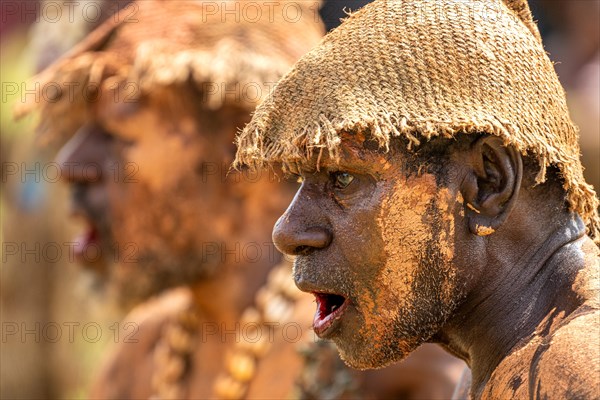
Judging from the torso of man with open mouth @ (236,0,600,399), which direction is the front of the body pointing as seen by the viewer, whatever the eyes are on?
to the viewer's left

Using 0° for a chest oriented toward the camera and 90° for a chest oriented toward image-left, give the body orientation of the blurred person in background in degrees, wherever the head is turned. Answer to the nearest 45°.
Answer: approximately 90°

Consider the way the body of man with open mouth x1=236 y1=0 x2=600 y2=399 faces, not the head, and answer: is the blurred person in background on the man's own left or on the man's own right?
on the man's own right

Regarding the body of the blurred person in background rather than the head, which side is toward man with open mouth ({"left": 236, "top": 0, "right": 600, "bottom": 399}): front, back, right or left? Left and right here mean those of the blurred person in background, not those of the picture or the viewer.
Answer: left

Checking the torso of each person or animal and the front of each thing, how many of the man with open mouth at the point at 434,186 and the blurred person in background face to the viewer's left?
2
